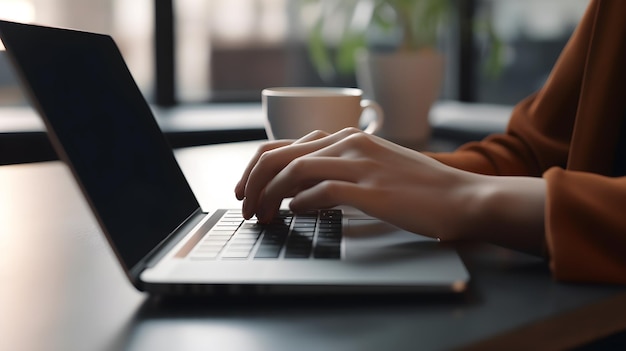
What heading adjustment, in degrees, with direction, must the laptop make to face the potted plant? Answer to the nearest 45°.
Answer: approximately 90° to its left

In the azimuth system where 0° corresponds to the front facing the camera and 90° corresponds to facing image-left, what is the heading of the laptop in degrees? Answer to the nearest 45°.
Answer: approximately 270°

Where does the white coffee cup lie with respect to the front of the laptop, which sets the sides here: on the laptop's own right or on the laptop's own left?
on the laptop's own left
